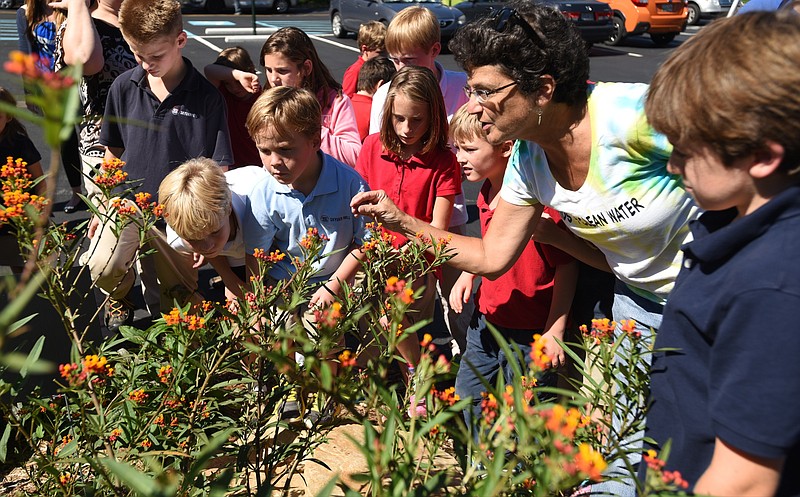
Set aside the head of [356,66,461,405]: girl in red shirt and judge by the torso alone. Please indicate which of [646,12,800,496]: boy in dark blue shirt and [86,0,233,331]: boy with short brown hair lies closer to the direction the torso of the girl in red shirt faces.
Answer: the boy in dark blue shirt

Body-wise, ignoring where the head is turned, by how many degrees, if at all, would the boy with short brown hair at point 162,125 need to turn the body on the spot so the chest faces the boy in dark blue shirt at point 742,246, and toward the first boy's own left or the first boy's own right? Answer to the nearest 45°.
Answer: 0° — they already face them

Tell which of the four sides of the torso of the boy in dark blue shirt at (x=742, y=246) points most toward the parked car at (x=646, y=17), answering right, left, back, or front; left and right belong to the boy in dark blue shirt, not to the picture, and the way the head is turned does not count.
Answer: right

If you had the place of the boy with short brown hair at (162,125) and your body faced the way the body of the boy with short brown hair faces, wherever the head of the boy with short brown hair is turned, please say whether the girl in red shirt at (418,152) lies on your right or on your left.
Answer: on your left

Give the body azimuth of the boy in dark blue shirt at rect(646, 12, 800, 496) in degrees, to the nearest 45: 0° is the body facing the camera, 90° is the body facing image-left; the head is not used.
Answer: approximately 90°

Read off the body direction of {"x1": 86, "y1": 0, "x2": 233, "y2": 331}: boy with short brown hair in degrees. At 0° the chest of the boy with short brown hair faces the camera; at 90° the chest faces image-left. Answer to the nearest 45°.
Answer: approximately 0°

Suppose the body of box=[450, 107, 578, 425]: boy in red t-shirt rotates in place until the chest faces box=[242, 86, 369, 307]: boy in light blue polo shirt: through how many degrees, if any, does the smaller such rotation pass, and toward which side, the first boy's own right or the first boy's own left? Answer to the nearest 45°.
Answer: approximately 45° to the first boy's own right

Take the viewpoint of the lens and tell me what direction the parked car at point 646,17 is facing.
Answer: facing away from the viewer and to the left of the viewer
